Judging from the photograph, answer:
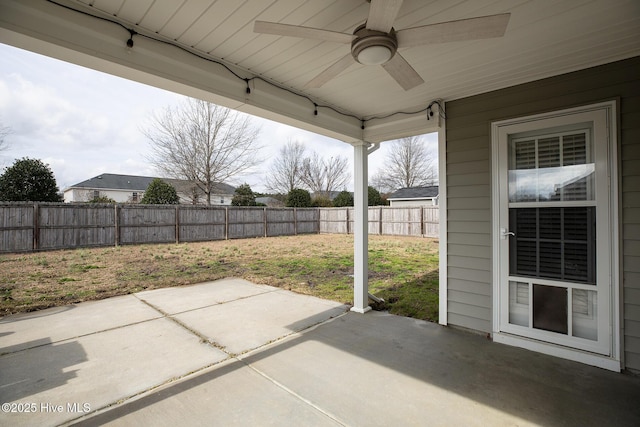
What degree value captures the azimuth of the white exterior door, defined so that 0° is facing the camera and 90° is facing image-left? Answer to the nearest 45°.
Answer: approximately 45°

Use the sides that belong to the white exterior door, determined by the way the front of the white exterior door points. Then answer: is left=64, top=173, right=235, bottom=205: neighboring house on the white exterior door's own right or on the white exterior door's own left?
on the white exterior door's own right

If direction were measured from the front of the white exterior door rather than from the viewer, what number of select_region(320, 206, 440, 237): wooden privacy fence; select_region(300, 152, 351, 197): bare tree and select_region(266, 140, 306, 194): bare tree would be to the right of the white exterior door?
3

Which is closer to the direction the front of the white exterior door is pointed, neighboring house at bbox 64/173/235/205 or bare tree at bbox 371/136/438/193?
the neighboring house

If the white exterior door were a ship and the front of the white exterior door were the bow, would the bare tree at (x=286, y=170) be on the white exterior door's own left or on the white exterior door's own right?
on the white exterior door's own right

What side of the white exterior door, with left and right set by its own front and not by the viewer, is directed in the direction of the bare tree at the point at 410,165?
right

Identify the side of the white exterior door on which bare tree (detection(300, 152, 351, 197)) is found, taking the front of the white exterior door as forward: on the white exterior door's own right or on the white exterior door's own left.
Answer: on the white exterior door's own right

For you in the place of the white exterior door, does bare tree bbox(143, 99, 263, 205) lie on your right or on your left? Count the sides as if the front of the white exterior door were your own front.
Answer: on your right

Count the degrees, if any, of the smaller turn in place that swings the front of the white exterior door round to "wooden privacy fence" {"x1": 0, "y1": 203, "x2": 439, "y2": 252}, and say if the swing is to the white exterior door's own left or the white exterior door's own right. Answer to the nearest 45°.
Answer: approximately 45° to the white exterior door's own right

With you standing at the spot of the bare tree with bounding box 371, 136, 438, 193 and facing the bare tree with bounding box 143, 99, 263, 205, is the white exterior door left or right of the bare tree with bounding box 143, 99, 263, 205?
left

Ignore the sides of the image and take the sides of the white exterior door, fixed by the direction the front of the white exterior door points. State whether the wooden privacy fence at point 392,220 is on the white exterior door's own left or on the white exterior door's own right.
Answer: on the white exterior door's own right

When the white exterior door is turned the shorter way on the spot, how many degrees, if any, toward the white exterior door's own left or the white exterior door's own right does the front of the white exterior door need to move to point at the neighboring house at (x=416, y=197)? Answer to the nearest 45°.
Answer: approximately 90° to the white exterior door's own right
